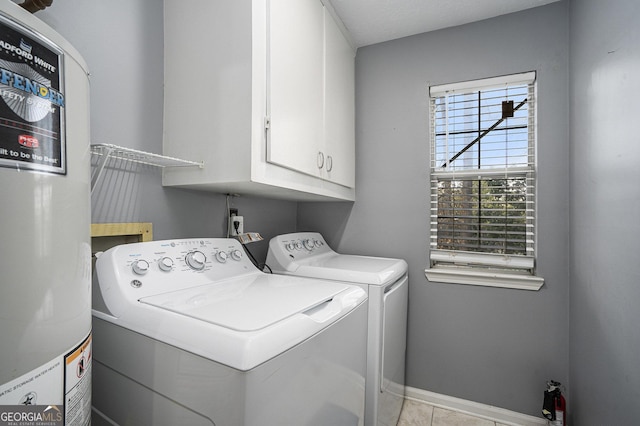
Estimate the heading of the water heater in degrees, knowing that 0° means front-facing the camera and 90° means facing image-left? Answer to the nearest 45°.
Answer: approximately 0°

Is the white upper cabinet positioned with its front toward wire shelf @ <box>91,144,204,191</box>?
no

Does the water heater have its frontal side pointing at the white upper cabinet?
no

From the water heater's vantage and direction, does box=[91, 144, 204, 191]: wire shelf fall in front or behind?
behind

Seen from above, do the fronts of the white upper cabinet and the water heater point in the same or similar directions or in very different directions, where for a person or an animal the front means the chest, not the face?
same or similar directions

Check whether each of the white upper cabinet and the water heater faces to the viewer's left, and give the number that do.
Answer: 0

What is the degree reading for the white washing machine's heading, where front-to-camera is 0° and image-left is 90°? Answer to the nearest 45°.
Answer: approximately 315°

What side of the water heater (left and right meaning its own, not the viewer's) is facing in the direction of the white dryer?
left

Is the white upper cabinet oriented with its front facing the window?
no

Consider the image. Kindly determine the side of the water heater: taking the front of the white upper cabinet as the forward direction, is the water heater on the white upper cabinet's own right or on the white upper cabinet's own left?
on the white upper cabinet's own right

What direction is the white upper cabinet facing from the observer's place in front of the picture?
facing the viewer and to the right of the viewer

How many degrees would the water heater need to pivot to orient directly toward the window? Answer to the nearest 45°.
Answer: approximately 90° to its left
